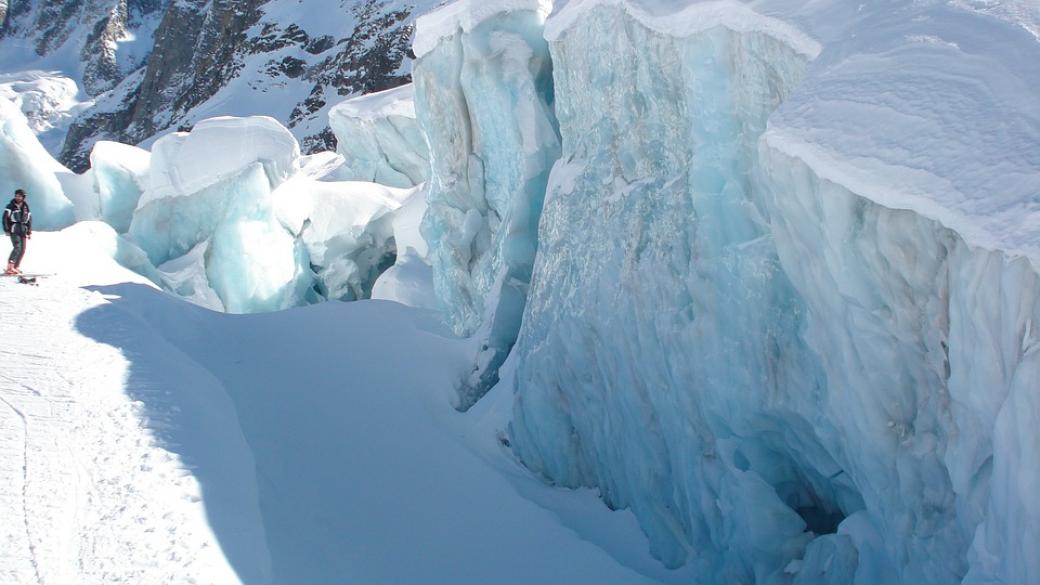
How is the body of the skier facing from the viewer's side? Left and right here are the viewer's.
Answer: facing the viewer and to the right of the viewer
